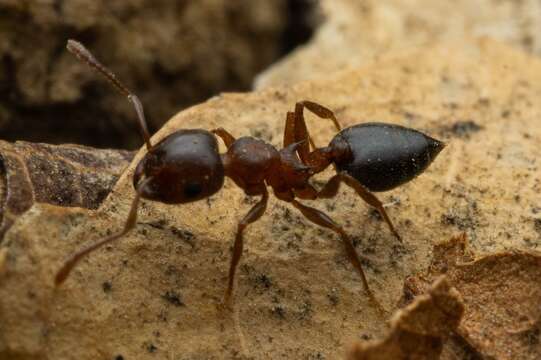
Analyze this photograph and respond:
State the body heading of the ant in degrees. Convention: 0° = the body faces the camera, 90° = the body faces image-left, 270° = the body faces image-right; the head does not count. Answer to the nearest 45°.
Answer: approximately 90°

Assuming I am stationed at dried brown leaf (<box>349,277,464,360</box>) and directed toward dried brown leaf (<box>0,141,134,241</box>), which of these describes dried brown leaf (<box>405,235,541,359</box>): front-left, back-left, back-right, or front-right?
back-right
